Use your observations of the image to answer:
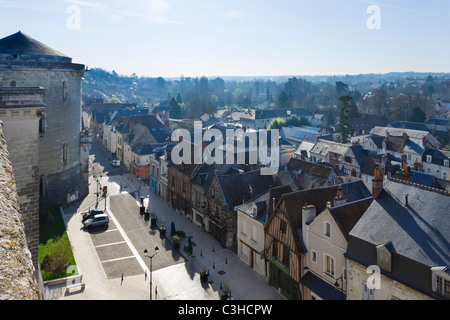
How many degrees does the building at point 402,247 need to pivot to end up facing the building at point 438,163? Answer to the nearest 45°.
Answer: approximately 135° to its right

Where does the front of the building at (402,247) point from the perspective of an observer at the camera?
facing the viewer and to the left of the viewer

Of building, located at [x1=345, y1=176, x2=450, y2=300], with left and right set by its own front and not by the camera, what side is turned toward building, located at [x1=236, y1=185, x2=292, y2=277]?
right

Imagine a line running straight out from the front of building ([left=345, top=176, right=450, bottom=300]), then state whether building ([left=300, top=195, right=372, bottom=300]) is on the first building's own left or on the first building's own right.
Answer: on the first building's own right

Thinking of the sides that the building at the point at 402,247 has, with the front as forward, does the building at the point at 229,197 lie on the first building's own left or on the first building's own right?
on the first building's own right
